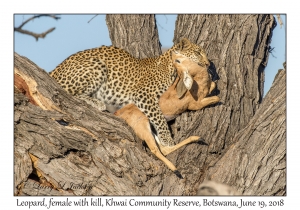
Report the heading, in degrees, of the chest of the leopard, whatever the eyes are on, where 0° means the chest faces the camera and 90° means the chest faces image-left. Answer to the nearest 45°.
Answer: approximately 270°
